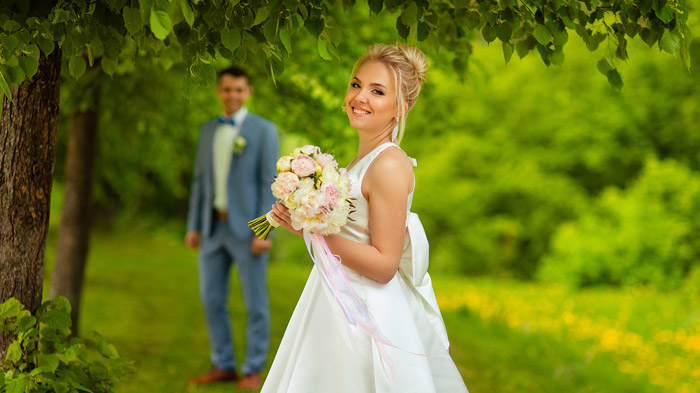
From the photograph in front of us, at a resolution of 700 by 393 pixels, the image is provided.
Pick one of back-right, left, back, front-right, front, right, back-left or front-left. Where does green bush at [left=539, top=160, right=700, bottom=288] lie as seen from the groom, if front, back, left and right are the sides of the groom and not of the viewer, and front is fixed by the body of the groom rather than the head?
back

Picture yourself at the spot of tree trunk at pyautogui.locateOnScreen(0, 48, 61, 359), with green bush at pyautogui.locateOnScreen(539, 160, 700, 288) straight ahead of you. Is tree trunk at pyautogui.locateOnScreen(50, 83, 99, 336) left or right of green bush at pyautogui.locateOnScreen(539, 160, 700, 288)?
left

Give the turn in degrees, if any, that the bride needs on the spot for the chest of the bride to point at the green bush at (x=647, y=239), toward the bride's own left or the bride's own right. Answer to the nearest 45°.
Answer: approximately 135° to the bride's own right

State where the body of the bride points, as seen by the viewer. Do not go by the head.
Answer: to the viewer's left

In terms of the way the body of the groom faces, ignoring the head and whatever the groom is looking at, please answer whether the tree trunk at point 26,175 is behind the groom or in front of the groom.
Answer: in front

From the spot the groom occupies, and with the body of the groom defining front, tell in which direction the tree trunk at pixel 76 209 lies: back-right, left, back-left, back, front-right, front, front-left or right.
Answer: right

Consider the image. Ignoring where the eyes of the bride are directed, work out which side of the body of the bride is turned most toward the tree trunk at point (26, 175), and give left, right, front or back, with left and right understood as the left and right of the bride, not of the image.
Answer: front

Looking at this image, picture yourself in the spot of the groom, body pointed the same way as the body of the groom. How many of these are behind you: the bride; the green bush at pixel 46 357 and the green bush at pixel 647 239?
1

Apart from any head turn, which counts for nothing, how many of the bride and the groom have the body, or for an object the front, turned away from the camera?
0

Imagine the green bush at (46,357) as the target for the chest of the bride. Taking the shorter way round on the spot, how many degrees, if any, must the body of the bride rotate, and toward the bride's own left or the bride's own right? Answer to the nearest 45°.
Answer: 0° — they already face it

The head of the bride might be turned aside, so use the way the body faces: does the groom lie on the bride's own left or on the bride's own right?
on the bride's own right

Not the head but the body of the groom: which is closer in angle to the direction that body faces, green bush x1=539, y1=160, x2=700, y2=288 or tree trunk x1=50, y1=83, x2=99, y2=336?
the tree trunk

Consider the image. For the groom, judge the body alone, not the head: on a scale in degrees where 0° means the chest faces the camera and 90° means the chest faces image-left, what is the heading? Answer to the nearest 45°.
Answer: approximately 45°
